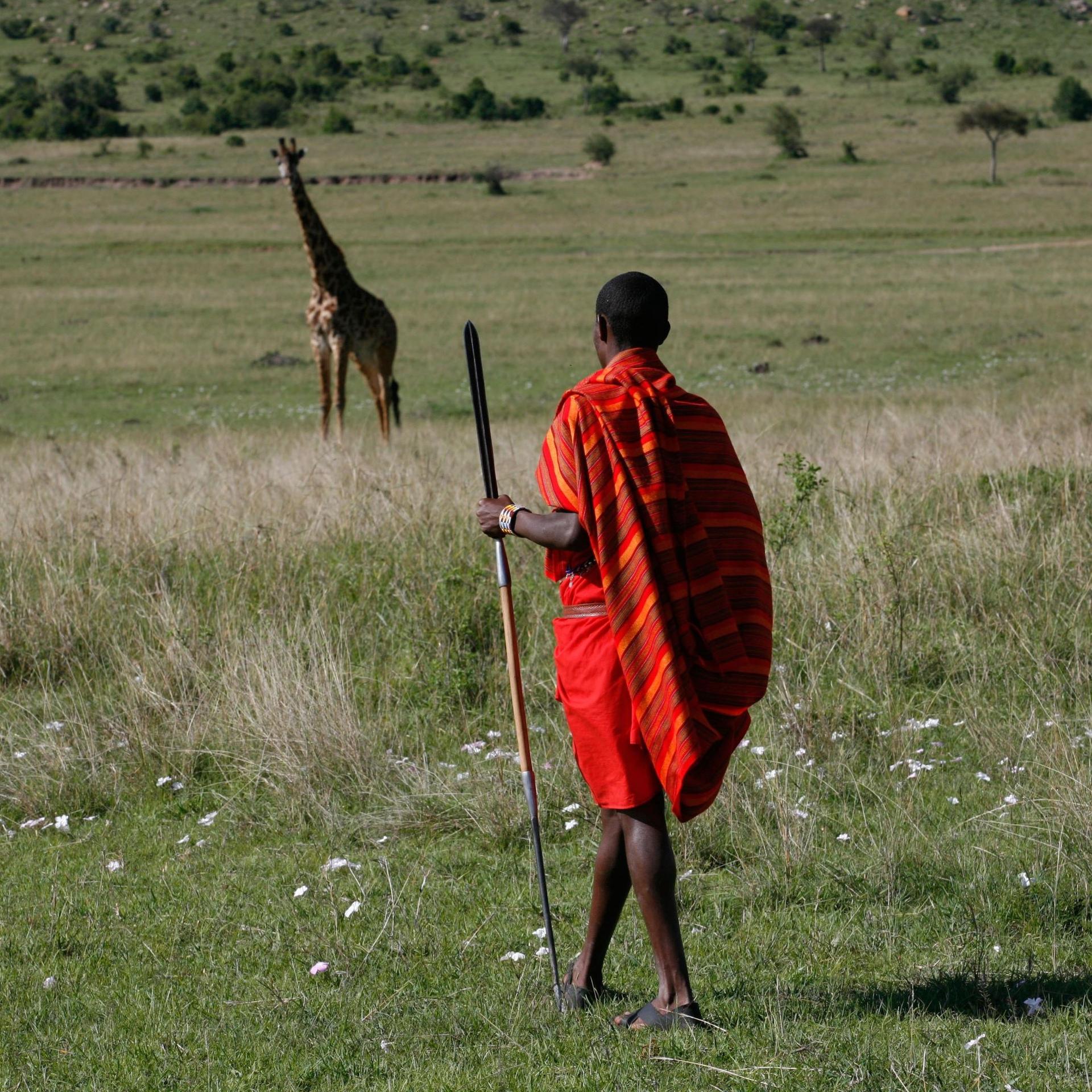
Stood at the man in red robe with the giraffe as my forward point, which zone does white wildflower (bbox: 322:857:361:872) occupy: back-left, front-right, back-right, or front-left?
front-left

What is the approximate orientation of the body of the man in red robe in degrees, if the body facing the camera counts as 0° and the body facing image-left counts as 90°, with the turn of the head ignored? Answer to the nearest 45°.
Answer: approximately 135°

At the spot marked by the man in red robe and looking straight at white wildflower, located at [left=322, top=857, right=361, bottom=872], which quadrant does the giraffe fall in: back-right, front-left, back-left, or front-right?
front-right

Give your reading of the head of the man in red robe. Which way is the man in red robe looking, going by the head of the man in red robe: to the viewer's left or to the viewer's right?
to the viewer's left

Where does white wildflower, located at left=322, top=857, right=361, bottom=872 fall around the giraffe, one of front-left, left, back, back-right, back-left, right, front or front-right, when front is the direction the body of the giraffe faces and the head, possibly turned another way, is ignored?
front-left

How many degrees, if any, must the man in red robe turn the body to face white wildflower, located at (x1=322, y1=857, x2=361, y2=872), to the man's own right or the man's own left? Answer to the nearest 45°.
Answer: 0° — they already face it

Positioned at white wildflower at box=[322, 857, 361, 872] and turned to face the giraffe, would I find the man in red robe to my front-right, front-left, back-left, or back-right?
back-right

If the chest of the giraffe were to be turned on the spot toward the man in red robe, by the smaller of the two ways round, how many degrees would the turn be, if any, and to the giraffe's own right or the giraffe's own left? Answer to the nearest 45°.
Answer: approximately 45° to the giraffe's own left

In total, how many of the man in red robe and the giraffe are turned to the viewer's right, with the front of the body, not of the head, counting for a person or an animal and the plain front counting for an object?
0
